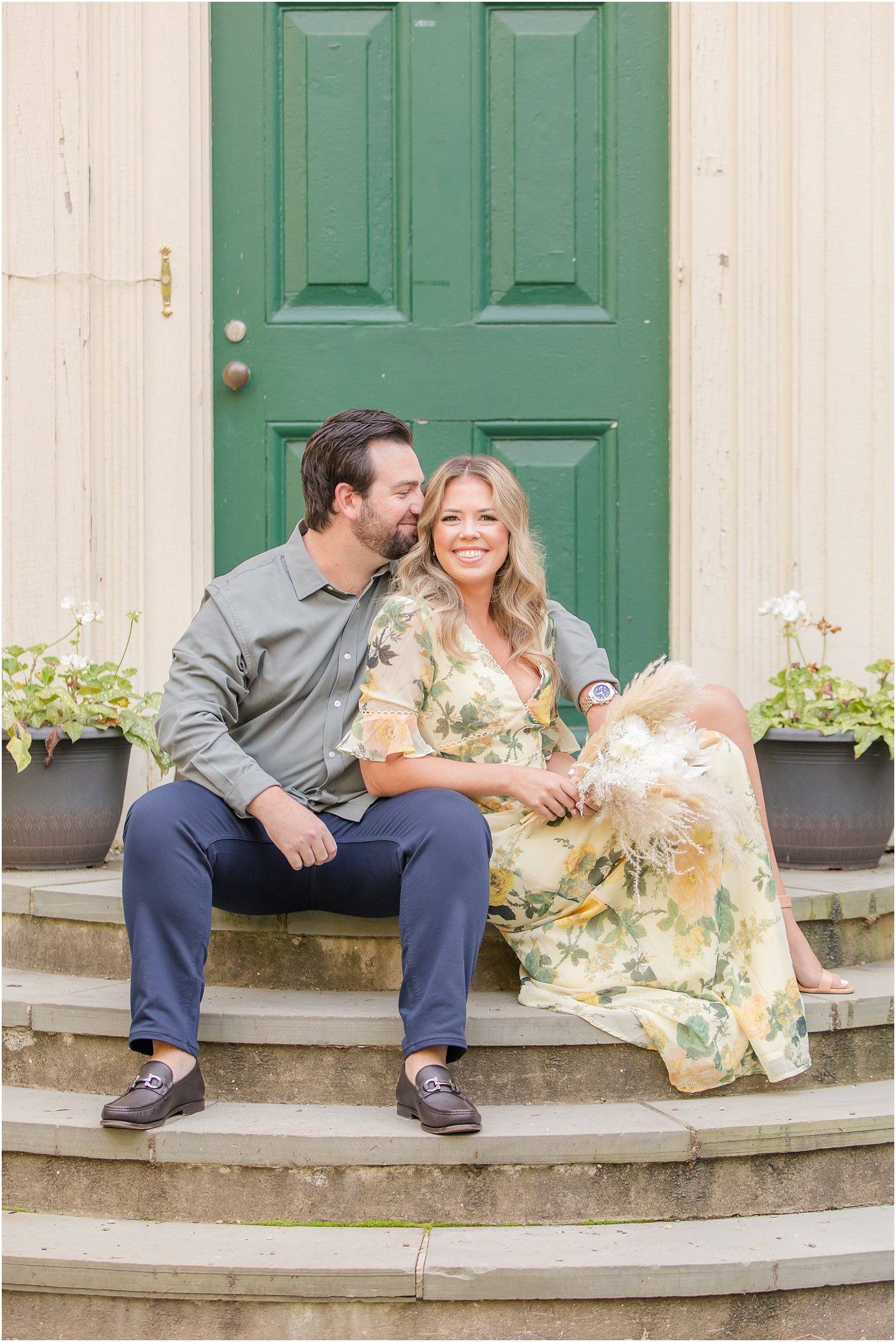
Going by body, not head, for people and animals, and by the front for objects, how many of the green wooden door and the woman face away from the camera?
0

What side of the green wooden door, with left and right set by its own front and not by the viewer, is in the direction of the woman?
front

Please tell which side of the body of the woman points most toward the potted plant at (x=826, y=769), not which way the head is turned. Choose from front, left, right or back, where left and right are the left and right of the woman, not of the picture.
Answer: left

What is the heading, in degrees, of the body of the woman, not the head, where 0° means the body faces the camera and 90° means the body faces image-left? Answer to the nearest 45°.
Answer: approximately 315°

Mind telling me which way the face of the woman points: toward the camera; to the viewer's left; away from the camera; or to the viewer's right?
toward the camera

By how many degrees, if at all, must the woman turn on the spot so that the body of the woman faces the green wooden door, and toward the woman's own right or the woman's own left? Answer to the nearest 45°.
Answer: approximately 135° to the woman's own left

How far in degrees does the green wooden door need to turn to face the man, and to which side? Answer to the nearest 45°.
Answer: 0° — it already faces them

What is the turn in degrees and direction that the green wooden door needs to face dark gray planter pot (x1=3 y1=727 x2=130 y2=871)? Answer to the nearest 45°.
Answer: approximately 45° to its right

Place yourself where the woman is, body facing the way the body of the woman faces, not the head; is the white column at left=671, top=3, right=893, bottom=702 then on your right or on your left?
on your left
